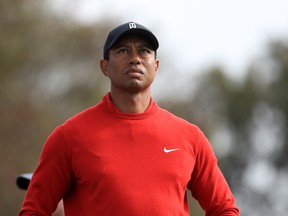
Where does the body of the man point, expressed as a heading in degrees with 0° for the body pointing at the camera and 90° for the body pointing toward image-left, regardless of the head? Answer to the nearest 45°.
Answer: approximately 0°
